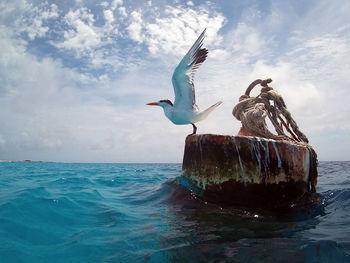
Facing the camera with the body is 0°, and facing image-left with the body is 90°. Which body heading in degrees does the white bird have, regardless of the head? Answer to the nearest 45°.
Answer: approximately 90°

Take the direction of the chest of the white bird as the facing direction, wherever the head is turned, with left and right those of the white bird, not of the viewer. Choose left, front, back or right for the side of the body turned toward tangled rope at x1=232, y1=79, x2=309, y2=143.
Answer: back
